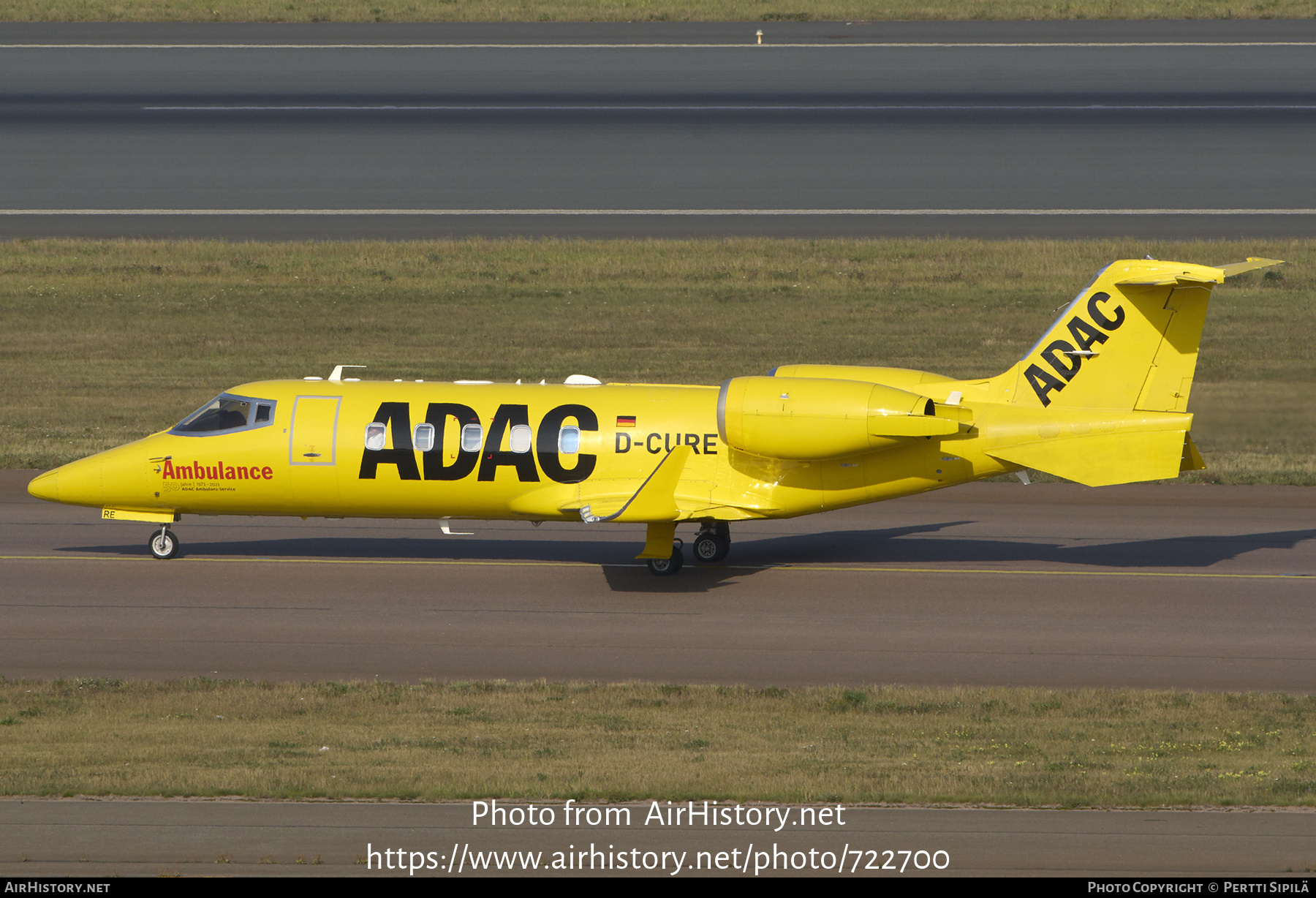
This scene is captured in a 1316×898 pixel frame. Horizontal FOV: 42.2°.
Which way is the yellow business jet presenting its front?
to the viewer's left
